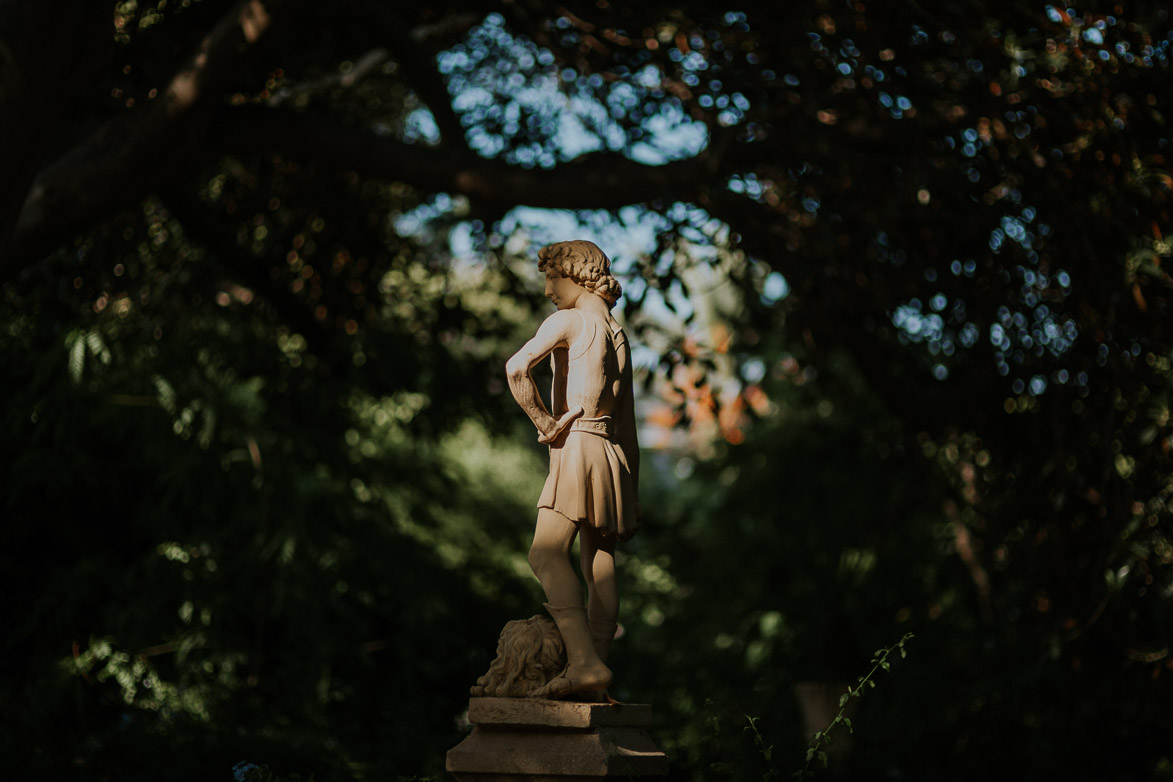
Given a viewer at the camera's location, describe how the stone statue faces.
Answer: facing away from the viewer and to the left of the viewer

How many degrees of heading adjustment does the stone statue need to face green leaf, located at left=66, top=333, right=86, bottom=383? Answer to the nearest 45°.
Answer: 0° — it already faces it
